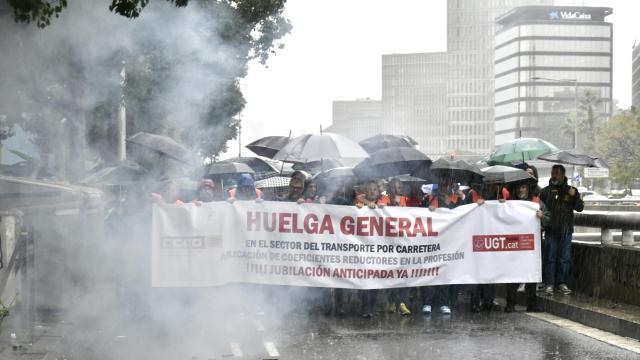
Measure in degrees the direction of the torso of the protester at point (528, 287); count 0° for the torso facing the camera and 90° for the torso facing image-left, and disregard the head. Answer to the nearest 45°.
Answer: approximately 0°

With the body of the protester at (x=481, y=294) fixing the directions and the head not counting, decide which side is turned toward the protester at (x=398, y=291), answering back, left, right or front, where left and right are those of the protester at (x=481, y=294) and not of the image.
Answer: right
